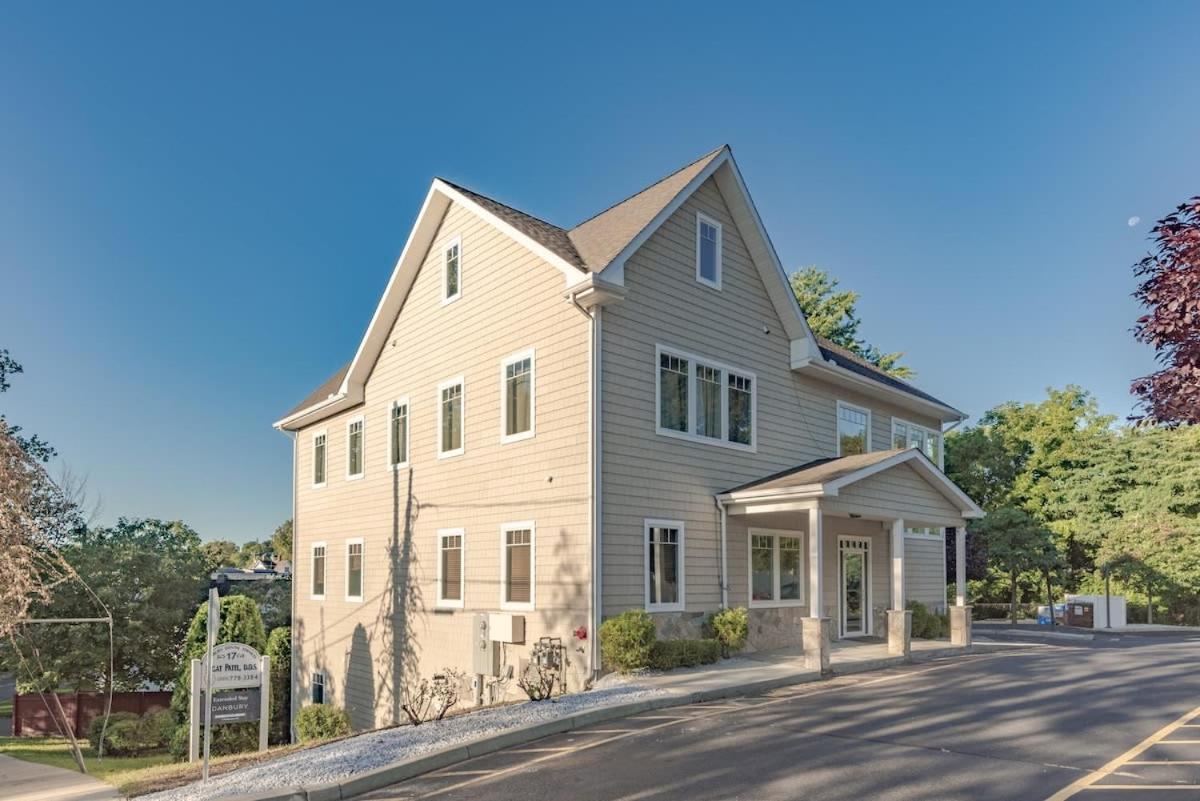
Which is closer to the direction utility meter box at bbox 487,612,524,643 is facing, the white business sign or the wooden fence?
the white business sign

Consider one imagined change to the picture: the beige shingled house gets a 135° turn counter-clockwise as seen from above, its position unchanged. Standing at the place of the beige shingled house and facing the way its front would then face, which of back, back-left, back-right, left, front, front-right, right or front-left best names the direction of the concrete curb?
back

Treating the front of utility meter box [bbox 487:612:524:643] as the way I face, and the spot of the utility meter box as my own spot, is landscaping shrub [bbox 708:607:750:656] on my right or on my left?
on my left

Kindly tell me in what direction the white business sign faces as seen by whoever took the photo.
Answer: facing the viewer

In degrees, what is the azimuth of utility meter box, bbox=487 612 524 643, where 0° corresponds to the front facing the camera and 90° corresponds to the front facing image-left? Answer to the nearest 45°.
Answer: approximately 45°

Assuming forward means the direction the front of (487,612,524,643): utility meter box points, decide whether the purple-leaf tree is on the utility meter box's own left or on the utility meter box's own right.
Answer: on the utility meter box's own left

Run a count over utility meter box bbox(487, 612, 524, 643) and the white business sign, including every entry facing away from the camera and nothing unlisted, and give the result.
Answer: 0

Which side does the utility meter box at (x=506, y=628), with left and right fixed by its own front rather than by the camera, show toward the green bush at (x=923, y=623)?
back

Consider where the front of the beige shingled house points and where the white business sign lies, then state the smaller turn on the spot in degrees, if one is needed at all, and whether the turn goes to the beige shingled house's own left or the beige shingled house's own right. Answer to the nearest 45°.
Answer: approximately 90° to the beige shingled house's own right

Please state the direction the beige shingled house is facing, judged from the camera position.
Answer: facing the viewer and to the right of the viewer

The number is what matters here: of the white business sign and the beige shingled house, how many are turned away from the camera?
0
